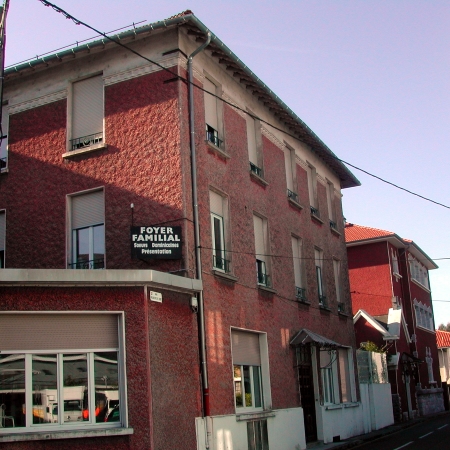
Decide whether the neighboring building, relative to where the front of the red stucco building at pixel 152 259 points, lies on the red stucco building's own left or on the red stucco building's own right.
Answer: on the red stucco building's own left

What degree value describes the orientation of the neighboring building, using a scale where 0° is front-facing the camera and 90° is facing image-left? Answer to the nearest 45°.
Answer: approximately 315°

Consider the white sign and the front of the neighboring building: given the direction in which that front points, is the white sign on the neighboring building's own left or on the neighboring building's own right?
on the neighboring building's own right

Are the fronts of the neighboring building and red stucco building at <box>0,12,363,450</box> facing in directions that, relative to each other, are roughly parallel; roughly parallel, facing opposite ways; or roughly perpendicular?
roughly parallel

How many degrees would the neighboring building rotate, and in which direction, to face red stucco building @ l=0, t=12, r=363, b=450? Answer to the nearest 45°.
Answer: approximately 45° to its right

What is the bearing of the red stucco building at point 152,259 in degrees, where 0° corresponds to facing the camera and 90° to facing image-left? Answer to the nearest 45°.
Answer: approximately 315°

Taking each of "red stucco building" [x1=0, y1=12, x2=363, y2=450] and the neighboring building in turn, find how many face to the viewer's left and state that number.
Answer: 0
